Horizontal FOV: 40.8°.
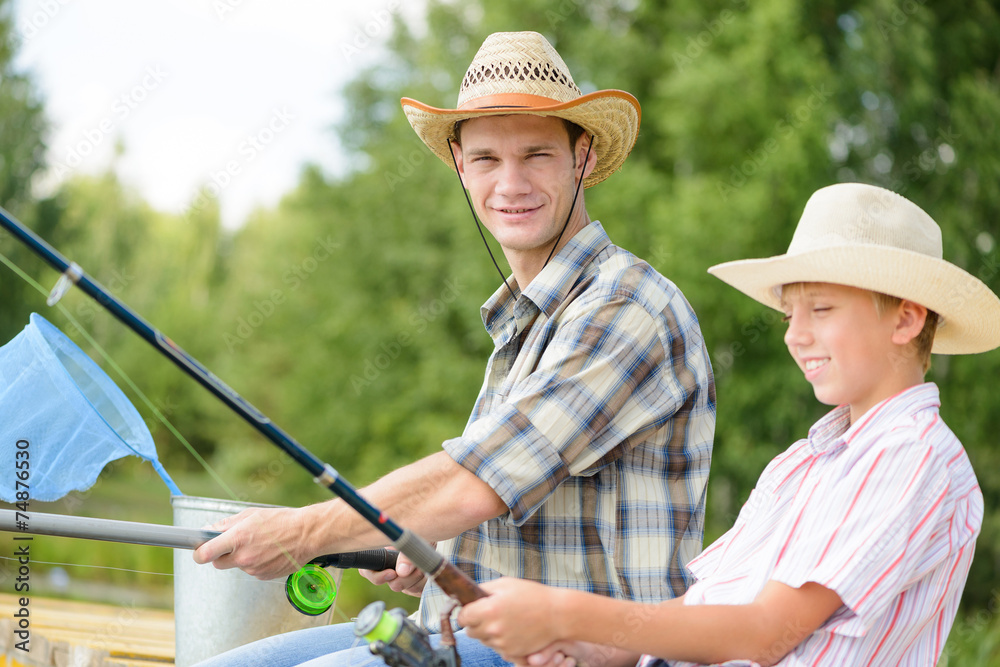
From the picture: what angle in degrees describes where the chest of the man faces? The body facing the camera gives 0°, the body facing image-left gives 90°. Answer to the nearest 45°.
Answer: approximately 90°

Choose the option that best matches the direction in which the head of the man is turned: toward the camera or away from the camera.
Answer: toward the camera

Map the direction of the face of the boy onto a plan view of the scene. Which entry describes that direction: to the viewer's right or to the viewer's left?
to the viewer's left

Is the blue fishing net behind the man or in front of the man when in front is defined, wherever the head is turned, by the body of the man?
in front
